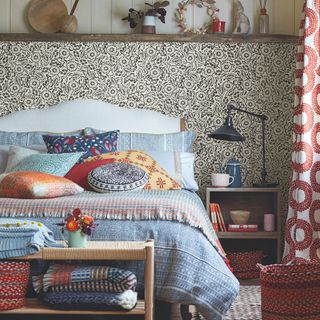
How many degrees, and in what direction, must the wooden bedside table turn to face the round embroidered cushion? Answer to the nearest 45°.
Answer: approximately 45° to its right

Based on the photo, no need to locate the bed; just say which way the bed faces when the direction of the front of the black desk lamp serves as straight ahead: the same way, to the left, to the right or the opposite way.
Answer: to the left

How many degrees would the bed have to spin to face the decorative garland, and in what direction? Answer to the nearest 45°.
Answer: approximately 180°

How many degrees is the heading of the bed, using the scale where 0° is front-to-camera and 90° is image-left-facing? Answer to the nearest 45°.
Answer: approximately 0°

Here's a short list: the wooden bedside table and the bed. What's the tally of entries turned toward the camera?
2

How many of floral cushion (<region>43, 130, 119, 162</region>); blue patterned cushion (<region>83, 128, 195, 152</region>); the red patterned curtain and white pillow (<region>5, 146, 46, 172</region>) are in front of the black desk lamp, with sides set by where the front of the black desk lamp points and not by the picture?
3

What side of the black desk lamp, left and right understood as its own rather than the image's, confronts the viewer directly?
left

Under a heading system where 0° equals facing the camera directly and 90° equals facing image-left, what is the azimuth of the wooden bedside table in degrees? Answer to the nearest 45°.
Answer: approximately 0°
